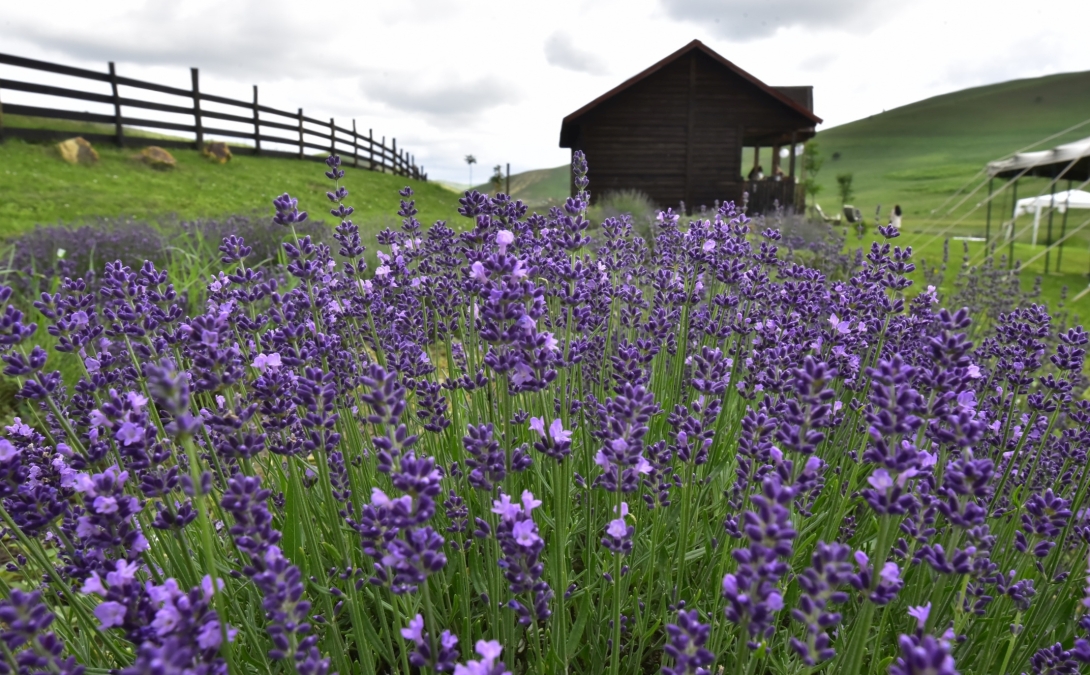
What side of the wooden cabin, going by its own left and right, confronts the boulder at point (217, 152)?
back

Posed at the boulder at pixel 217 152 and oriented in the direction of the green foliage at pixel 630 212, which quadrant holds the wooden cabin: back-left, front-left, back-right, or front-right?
front-left

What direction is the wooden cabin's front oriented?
to the viewer's right

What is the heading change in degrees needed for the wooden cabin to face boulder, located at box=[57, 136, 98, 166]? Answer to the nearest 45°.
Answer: approximately 180°

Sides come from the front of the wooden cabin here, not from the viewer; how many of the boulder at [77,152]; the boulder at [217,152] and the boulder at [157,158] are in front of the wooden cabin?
0

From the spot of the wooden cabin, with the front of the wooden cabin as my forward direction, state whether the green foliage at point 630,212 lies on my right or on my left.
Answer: on my right
